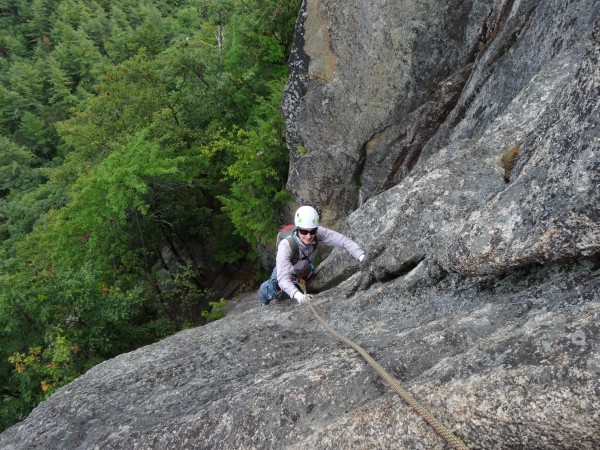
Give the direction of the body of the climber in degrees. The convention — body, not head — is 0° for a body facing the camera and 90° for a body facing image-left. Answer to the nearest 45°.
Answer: approximately 315°
